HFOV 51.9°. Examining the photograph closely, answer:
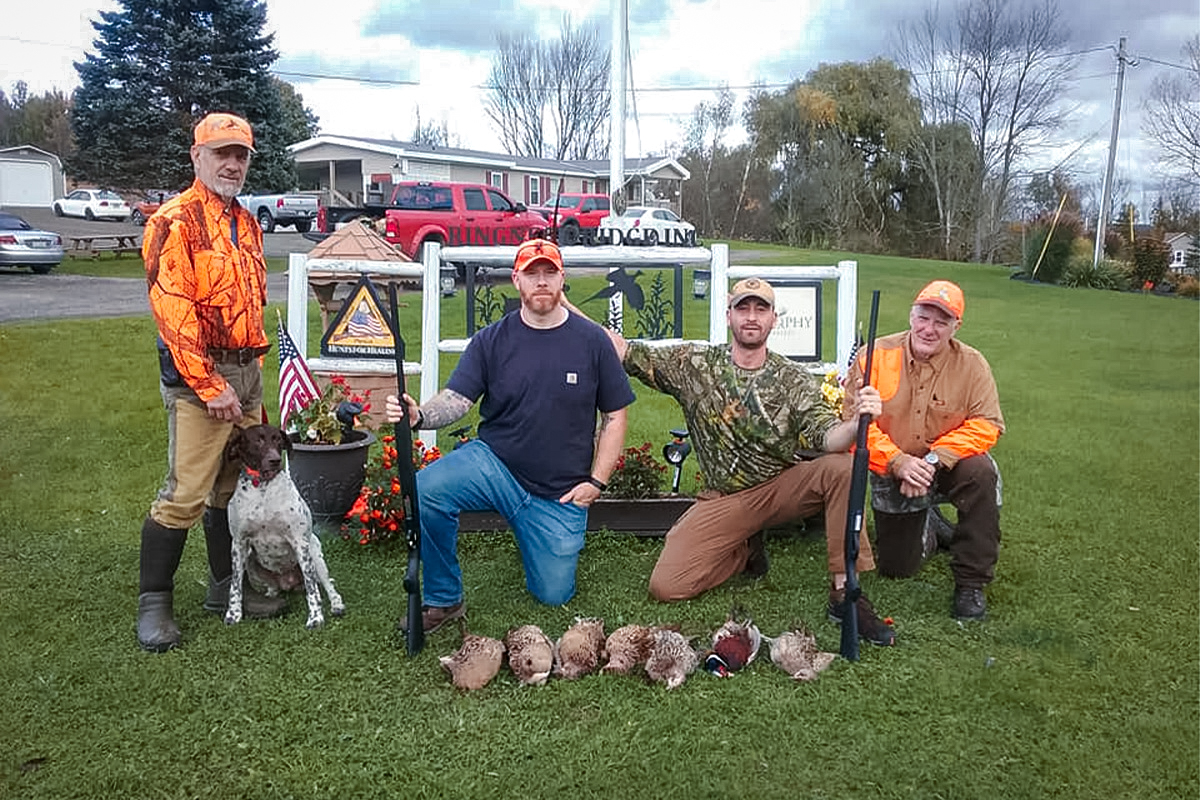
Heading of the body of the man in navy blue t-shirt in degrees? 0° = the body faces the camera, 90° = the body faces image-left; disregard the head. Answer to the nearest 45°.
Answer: approximately 0°

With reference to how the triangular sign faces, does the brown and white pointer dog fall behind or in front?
in front

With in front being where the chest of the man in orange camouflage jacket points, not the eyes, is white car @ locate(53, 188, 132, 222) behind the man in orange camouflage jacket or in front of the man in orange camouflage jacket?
behind

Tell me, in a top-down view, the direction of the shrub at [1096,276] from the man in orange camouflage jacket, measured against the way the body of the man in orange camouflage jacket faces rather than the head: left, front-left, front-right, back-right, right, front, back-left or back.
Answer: left

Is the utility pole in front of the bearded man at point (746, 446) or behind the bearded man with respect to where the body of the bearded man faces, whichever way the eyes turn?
behind

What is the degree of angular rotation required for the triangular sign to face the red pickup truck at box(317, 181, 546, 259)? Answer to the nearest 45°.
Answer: approximately 180°

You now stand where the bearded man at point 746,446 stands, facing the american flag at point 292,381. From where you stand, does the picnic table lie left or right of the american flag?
right
